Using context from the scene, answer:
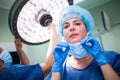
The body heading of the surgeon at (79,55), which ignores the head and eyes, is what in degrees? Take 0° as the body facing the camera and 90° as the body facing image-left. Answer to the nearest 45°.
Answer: approximately 0°

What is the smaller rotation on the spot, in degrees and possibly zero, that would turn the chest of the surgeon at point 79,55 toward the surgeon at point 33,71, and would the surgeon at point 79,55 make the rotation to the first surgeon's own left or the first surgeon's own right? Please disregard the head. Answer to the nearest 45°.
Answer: approximately 90° to the first surgeon's own right

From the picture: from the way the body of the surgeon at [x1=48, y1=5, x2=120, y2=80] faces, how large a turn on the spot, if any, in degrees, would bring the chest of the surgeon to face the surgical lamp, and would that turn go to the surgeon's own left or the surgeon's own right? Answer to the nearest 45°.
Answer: approximately 90° to the surgeon's own right

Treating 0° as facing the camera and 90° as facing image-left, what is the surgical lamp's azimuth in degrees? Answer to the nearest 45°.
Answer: approximately 315°
